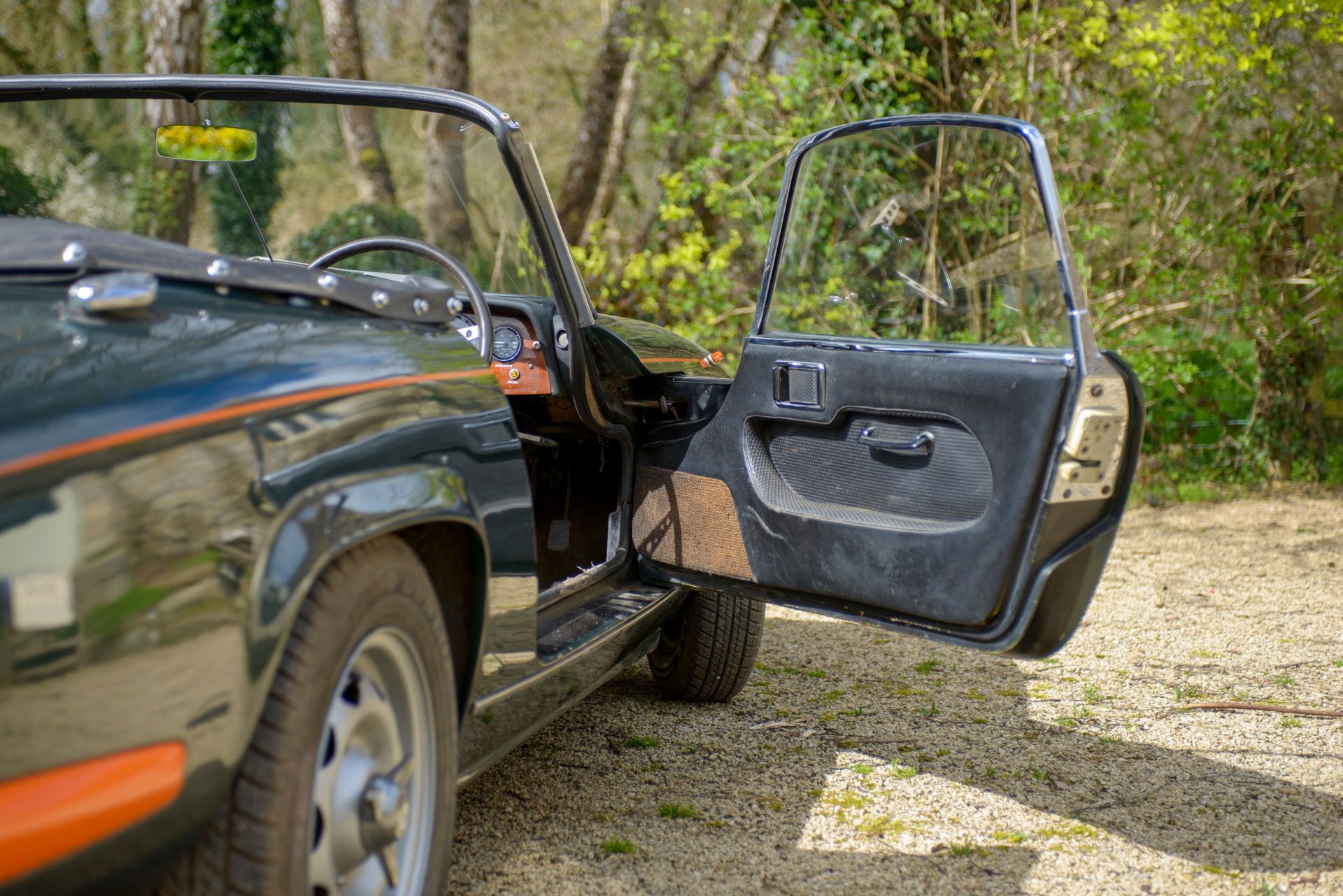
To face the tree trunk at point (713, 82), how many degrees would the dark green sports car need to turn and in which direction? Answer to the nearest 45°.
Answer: approximately 45° to its left

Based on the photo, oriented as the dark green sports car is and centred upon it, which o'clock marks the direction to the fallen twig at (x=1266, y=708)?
The fallen twig is roughly at 1 o'clock from the dark green sports car.

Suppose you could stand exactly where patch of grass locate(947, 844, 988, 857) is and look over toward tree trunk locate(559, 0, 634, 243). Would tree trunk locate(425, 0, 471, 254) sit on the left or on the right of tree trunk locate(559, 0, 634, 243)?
left

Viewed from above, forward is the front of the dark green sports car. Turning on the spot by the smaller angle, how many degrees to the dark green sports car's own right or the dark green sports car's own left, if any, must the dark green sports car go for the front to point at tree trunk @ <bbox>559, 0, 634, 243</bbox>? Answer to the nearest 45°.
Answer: approximately 45° to the dark green sports car's own left

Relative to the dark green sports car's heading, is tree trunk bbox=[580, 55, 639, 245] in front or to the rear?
in front

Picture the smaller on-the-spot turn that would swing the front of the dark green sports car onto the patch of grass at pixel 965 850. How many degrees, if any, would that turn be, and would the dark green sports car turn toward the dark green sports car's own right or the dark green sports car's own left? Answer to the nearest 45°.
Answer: approximately 45° to the dark green sports car's own right

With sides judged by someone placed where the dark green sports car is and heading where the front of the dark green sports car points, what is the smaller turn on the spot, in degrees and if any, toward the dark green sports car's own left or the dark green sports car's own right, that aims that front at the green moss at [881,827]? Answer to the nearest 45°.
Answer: approximately 45° to the dark green sports car's own right

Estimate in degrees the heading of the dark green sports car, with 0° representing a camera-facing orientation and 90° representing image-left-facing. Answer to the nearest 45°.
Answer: approximately 225°

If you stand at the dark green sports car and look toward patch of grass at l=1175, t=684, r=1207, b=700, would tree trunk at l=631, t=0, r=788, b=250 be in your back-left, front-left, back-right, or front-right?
front-left
